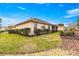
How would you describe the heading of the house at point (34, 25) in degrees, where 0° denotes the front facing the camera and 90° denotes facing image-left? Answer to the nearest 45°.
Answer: approximately 315°
